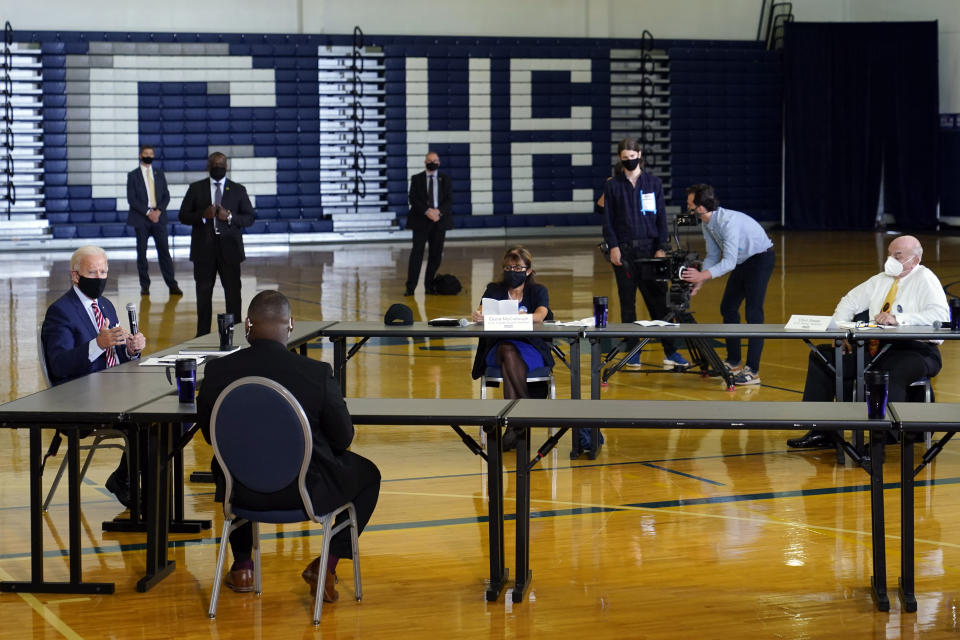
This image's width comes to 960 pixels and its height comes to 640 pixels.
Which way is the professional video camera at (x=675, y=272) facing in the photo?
to the viewer's left

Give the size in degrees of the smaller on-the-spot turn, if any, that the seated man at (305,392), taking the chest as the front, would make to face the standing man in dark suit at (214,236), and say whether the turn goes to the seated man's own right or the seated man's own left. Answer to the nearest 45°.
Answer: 0° — they already face them

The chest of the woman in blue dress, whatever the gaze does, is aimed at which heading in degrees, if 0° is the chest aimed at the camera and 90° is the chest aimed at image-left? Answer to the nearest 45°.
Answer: approximately 0°

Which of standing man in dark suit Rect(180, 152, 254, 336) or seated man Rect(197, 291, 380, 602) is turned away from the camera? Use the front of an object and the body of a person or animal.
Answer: the seated man

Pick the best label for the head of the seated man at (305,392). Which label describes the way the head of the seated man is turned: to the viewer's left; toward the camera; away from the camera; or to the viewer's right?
away from the camera

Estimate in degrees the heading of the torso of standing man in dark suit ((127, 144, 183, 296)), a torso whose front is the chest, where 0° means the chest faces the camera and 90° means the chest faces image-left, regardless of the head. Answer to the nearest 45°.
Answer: approximately 0°

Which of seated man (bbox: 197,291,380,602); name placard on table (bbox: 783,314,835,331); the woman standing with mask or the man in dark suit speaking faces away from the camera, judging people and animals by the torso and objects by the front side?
the seated man

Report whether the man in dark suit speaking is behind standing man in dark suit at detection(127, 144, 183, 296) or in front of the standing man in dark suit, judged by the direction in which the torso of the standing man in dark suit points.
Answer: in front
